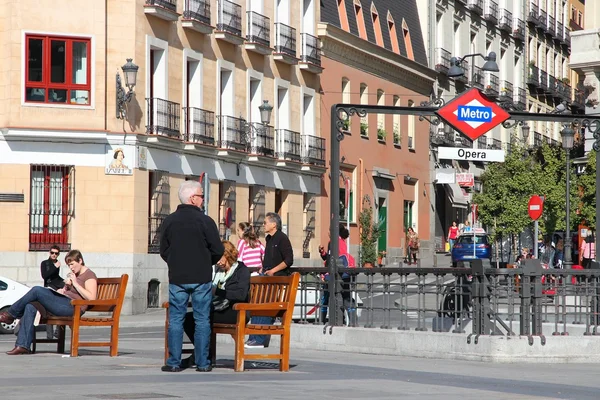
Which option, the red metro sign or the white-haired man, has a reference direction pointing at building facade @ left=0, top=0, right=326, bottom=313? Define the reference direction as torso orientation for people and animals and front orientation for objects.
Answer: the white-haired man

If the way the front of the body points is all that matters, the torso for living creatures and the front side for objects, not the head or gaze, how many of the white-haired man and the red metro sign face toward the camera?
1

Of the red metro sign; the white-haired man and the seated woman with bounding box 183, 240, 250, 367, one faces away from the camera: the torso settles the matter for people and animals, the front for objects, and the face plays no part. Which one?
the white-haired man

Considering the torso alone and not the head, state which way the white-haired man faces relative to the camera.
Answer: away from the camera

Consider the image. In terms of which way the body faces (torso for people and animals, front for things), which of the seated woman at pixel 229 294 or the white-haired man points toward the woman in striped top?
the white-haired man

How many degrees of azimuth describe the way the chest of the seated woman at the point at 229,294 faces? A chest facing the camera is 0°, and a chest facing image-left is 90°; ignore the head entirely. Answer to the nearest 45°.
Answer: approximately 45°

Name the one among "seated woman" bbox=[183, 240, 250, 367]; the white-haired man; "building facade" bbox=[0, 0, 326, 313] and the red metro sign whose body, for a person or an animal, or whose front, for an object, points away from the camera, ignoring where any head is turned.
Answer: the white-haired man

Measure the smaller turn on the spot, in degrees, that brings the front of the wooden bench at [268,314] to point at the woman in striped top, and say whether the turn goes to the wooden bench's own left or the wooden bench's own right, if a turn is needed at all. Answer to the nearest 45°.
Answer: approximately 135° to the wooden bench's own right

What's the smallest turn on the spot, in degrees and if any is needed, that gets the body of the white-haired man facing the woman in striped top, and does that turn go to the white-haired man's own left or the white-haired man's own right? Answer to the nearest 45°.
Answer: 0° — they already face them
